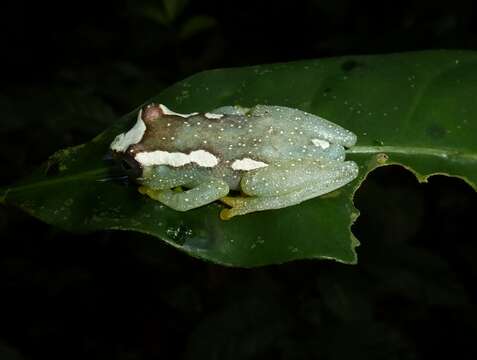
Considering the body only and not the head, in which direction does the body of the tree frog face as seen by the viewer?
to the viewer's left
